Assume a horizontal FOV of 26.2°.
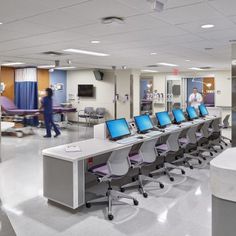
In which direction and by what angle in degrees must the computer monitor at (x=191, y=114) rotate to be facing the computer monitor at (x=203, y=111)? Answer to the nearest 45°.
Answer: approximately 135° to its left

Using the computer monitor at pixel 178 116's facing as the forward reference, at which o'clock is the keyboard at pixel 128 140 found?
The keyboard is roughly at 2 o'clock from the computer monitor.

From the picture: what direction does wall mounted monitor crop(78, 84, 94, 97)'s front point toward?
toward the camera

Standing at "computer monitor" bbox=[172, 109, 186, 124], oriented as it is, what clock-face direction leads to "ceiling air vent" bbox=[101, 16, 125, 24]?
The ceiling air vent is roughly at 2 o'clock from the computer monitor.

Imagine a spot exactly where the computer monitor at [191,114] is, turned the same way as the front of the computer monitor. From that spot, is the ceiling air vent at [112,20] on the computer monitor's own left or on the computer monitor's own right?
on the computer monitor's own right

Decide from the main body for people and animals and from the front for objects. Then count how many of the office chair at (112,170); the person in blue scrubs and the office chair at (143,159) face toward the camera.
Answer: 0

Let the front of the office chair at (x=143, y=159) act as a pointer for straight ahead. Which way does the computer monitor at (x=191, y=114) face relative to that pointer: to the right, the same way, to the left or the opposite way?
the opposite way

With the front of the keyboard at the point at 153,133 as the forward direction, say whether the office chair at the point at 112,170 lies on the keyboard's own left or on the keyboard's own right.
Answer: on the keyboard's own right

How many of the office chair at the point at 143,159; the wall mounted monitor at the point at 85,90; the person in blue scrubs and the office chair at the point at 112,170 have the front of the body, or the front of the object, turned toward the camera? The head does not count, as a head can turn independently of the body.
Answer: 1

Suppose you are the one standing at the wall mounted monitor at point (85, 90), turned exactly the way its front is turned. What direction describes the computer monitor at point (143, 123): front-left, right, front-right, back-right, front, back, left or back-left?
front

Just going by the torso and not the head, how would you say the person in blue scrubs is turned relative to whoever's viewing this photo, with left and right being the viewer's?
facing to the left of the viewer
